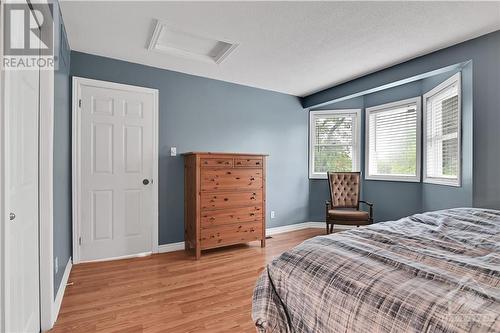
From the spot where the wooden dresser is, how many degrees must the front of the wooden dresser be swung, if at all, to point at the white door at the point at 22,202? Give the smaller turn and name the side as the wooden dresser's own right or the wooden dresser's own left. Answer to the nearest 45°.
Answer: approximately 90° to the wooden dresser's own right

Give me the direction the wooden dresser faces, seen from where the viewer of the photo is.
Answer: facing the viewer and to the right of the viewer

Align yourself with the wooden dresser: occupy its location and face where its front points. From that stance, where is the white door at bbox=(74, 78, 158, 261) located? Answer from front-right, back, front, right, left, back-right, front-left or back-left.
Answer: back-right

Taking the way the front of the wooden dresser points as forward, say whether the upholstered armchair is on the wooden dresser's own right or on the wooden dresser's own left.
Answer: on the wooden dresser's own left

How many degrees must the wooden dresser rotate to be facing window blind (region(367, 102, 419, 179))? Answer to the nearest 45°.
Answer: approximately 45° to its left

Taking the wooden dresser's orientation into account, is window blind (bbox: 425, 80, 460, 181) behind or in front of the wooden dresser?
in front
